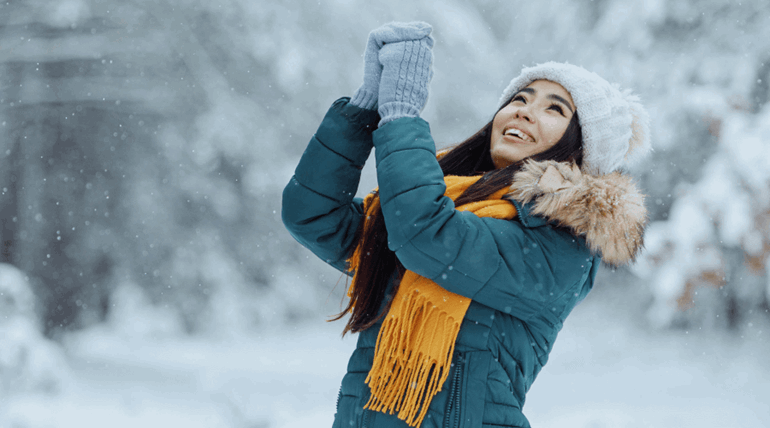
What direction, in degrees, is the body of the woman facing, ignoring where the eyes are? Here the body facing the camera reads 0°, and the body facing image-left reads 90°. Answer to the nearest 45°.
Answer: approximately 45°

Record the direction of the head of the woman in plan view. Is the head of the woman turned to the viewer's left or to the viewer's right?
to the viewer's left
